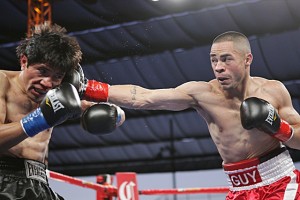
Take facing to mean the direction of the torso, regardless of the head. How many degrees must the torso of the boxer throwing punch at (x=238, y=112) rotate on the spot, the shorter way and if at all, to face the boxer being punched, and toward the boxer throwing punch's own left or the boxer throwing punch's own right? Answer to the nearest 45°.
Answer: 0° — they already face them

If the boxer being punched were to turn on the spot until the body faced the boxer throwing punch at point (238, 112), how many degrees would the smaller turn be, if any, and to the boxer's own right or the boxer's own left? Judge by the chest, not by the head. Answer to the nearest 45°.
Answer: approximately 45° to the boxer's own left

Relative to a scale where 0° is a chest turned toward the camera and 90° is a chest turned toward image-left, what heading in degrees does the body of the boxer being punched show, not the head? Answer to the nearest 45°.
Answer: approximately 315°
